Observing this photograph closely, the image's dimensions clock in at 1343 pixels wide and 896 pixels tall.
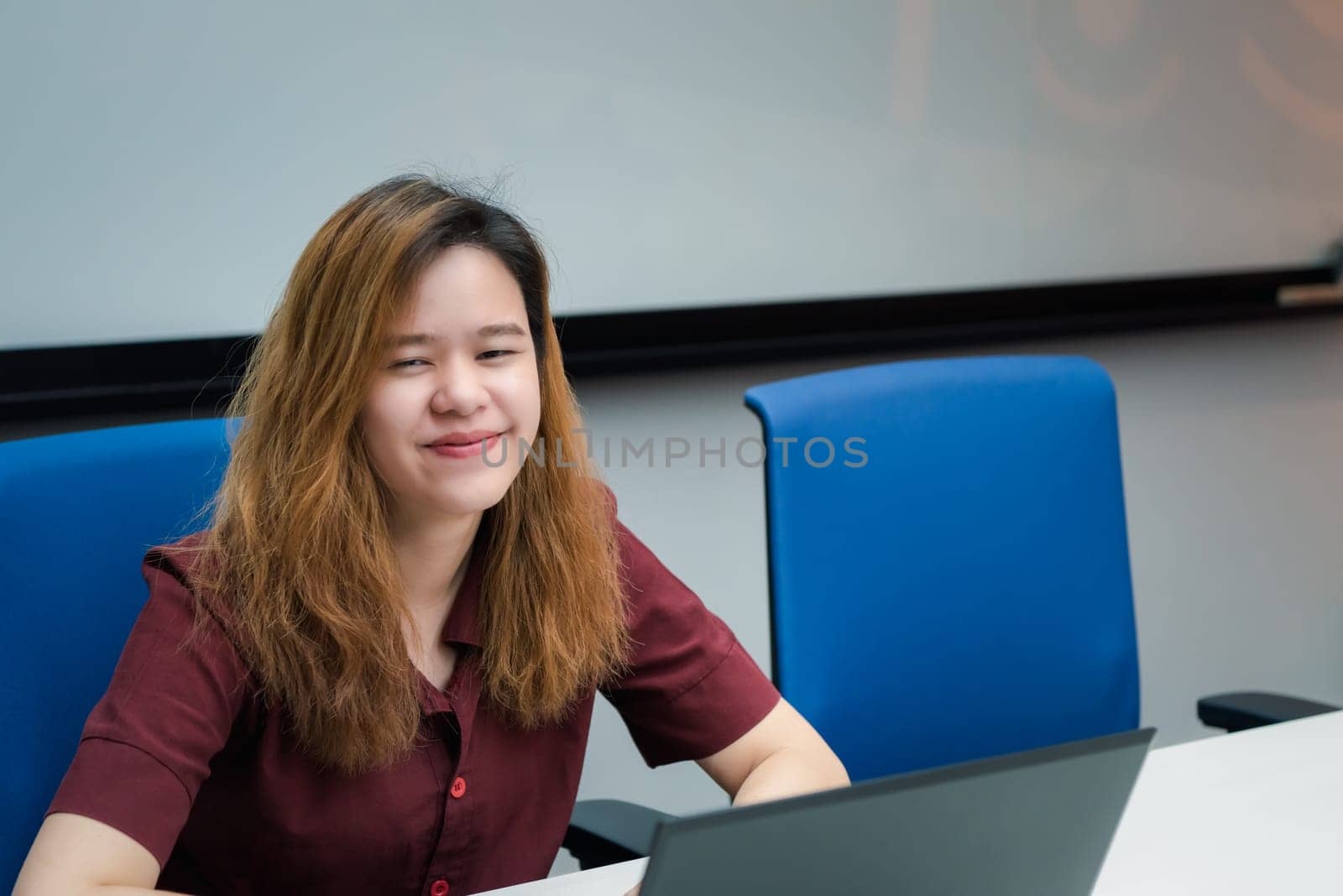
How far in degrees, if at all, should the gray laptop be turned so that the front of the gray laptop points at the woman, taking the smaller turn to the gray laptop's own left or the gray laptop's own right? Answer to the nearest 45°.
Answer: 0° — it already faces them

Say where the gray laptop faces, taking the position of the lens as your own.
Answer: facing away from the viewer and to the left of the viewer

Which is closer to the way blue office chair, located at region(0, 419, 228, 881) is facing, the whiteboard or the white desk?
the white desk

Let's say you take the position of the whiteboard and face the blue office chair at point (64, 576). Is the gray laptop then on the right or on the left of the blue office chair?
left

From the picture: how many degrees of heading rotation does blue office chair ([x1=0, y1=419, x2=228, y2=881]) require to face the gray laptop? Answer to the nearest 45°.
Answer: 0° — it already faces it

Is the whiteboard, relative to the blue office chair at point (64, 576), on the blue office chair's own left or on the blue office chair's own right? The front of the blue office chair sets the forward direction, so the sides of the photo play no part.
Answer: on the blue office chair's own left

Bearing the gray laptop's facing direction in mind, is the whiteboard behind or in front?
in front

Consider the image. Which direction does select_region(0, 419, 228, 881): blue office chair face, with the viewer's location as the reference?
facing the viewer and to the right of the viewer
